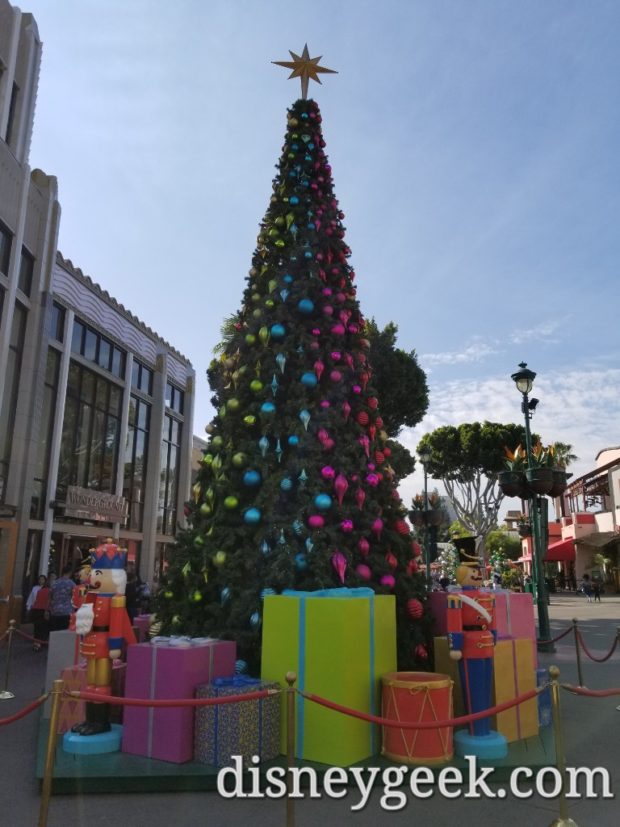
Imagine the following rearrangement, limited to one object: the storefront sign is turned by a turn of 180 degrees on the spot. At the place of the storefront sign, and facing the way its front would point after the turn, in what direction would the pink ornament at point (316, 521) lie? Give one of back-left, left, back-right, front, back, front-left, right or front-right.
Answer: back-left

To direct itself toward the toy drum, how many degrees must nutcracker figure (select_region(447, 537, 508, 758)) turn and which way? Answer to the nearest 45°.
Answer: approximately 90° to its right

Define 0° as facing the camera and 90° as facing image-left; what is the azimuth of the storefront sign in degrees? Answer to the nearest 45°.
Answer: approximately 315°

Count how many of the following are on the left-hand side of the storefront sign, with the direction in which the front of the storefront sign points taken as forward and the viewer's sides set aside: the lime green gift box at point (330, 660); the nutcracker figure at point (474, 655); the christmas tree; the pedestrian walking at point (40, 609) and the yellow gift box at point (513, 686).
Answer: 0

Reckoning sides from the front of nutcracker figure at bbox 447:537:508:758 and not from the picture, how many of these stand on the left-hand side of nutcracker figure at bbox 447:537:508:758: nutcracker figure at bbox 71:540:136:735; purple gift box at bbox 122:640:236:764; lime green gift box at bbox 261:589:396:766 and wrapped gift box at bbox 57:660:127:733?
0

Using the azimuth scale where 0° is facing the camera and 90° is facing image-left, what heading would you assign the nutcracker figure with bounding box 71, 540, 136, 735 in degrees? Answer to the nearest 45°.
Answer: approximately 45°

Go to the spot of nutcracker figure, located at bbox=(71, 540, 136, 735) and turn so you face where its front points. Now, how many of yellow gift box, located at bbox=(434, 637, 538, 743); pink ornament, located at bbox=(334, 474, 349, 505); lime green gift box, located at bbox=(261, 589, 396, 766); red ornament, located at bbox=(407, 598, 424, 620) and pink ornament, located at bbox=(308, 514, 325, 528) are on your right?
0

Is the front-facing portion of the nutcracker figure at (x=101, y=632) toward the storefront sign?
no

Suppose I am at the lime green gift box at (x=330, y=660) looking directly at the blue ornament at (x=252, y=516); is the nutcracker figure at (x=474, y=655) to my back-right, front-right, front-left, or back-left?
back-right

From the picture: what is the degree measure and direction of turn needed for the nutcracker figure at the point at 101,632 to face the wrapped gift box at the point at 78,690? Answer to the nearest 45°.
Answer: approximately 135° to its right

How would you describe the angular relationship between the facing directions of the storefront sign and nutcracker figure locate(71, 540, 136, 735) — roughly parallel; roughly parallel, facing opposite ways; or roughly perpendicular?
roughly perpendicular

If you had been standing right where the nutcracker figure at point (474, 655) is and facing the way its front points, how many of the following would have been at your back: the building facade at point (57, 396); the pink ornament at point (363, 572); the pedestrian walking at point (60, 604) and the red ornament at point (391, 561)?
4

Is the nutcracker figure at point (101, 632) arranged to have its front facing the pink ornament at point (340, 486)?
no

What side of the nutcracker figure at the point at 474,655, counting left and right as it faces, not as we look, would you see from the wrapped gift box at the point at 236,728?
right

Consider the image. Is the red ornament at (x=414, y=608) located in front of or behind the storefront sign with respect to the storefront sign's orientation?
in front

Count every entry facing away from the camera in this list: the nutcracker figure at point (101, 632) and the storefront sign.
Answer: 0

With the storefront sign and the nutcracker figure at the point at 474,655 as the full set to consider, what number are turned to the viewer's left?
0

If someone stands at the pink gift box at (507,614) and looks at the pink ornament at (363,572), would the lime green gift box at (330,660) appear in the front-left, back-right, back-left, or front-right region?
front-left

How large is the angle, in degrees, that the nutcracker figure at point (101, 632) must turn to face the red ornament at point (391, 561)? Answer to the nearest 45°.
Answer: approximately 135° to its left

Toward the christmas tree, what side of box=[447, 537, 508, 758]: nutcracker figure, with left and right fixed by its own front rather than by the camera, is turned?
back

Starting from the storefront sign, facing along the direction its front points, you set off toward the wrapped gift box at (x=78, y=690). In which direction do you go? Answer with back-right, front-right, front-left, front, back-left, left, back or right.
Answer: front-right
